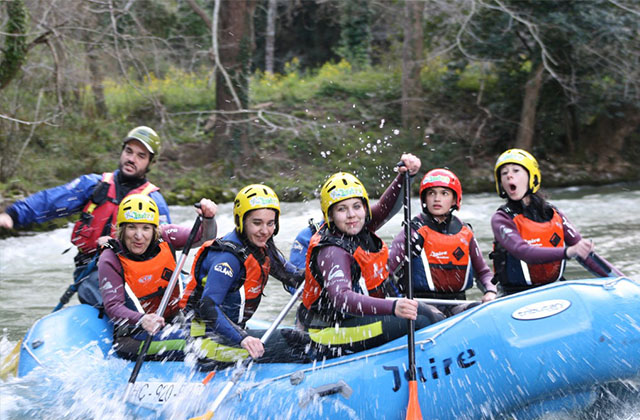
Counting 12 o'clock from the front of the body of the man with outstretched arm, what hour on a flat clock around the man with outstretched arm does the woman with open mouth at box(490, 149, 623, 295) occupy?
The woman with open mouth is roughly at 10 o'clock from the man with outstretched arm.

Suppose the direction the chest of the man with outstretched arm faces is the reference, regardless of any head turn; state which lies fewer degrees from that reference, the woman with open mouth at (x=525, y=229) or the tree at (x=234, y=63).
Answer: the woman with open mouth

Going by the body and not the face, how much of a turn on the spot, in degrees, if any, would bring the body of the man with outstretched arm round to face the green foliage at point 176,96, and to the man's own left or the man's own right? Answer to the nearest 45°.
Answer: approximately 180°

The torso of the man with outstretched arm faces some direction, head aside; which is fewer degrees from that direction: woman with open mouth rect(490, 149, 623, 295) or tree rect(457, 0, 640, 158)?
the woman with open mouth

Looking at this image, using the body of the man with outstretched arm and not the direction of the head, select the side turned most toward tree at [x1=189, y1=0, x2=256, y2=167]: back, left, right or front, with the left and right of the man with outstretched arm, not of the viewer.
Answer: back

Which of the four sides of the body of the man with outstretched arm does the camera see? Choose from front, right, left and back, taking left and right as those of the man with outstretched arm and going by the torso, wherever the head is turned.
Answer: front

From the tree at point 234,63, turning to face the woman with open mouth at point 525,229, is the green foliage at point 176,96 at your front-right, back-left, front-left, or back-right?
back-right

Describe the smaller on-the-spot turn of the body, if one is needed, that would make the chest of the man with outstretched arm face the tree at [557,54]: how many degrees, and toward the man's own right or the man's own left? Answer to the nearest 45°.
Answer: approximately 135° to the man's own left

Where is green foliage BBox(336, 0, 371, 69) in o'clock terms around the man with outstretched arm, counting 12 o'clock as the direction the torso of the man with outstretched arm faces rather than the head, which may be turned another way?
The green foliage is roughly at 7 o'clock from the man with outstretched arm.

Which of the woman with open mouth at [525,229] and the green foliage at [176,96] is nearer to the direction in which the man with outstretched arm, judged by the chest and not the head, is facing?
the woman with open mouth
